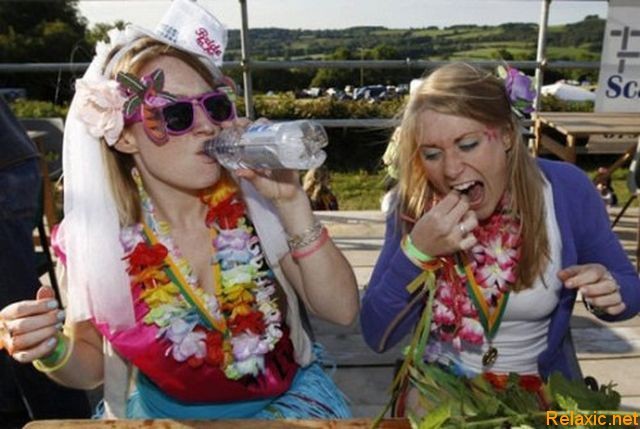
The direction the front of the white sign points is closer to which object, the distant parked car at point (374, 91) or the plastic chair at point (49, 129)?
the plastic chair

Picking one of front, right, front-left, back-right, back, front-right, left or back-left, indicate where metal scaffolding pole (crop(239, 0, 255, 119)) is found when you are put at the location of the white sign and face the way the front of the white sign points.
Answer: right

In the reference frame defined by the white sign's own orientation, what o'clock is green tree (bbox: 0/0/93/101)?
The green tree is roughly at 4 o'clock from the white sign.

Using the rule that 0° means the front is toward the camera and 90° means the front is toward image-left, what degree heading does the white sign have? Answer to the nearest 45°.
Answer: approximately 0°

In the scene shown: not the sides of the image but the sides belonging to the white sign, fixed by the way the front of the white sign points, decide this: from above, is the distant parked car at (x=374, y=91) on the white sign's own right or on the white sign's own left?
on the white sign's own right

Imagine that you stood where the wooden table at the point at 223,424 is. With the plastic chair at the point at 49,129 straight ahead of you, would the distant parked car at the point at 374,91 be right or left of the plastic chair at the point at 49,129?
right
